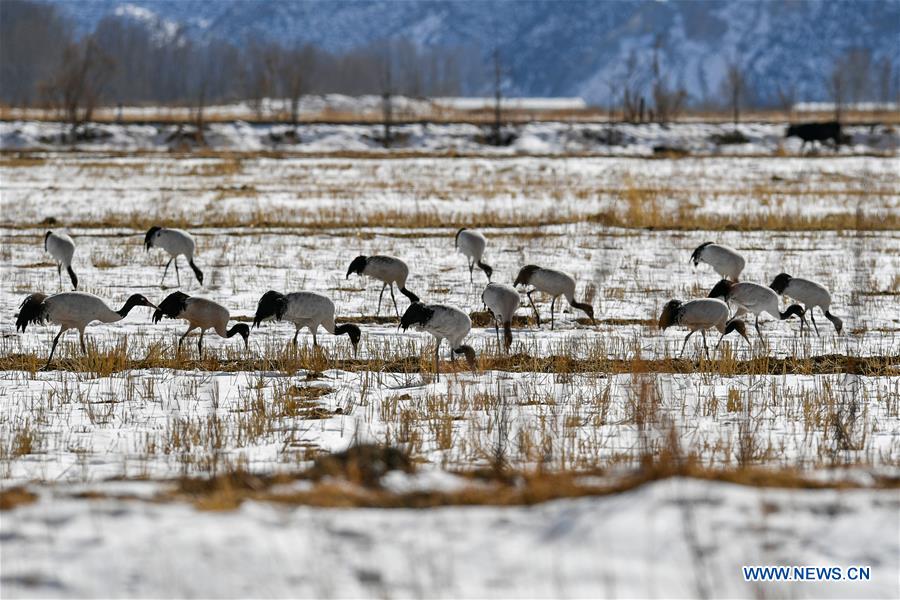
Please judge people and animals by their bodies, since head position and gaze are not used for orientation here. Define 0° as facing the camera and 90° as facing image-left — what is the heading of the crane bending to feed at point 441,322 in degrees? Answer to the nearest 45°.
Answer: approximately 270°

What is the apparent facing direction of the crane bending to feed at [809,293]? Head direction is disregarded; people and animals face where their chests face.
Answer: to the viewer's right

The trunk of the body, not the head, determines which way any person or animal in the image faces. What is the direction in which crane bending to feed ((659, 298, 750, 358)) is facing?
to the viewer's right

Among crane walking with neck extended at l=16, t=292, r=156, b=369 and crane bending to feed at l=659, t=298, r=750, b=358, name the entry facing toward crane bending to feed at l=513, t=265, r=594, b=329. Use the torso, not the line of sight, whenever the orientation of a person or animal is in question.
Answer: crane walking with neck extended at l=16, t=292, r=156, b=369

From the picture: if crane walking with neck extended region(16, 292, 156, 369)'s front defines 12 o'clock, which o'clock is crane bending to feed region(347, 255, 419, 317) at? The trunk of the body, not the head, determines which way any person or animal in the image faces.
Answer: crane bending to feed region(347, 255, 419, 317) is roughly at 11 o'clock from crane walking with neck extended region(16, 292, 156, 369).

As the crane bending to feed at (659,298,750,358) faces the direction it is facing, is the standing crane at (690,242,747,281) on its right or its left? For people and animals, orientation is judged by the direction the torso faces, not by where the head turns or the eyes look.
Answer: on its left

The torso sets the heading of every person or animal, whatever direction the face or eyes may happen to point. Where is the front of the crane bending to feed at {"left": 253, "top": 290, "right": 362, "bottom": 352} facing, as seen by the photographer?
facing to the right of the viewer

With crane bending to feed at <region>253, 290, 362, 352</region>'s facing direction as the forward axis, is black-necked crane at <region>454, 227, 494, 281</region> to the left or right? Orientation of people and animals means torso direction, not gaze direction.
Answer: on its left

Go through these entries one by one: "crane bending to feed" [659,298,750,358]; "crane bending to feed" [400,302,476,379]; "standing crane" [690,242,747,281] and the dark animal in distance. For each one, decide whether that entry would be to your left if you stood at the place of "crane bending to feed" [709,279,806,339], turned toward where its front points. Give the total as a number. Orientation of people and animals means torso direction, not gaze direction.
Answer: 2
